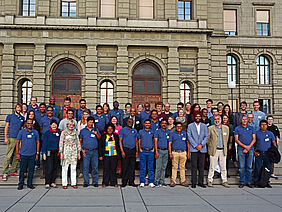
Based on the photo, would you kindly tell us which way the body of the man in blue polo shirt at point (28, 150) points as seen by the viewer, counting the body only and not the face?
toward the camera

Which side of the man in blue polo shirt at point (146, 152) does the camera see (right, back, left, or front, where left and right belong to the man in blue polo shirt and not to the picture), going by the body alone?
front

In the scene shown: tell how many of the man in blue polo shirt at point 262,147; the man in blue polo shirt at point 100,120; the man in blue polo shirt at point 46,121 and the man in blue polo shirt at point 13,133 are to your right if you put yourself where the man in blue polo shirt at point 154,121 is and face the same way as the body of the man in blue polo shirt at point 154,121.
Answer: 3

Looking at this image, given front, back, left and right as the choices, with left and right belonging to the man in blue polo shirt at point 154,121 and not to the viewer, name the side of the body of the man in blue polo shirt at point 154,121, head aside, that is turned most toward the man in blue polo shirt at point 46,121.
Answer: right

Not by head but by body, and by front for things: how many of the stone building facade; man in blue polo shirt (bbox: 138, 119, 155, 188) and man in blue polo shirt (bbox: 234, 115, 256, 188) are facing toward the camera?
3

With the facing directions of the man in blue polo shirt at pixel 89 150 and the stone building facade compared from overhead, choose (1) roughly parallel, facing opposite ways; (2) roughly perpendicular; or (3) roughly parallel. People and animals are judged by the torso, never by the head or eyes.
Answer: roughly parallel

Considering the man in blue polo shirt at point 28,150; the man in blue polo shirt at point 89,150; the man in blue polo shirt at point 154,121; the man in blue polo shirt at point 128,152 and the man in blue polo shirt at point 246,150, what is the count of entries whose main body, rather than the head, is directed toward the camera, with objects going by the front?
5

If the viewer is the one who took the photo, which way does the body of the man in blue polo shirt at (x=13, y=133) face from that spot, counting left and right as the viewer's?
facing the viewer and to the right of the viewer

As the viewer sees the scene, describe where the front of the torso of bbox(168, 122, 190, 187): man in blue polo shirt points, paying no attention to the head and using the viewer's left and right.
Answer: facing the viewer

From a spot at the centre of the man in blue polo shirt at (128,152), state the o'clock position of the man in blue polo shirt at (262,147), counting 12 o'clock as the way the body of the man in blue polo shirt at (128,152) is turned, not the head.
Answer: the man in blue polo shirt at (262,147) is roughly at 9 o'clock from the man in blue polo shirt at (128,152).

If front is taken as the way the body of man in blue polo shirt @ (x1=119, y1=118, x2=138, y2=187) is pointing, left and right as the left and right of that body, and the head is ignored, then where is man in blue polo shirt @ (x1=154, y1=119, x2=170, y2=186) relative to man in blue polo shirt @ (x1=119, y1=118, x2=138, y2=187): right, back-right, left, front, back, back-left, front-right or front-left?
left

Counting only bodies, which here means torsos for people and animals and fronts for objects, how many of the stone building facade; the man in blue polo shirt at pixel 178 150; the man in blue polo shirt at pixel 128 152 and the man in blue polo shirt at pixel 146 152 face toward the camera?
4

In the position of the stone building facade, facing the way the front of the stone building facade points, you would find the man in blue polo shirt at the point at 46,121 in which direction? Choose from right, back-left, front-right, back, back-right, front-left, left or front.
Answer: front
